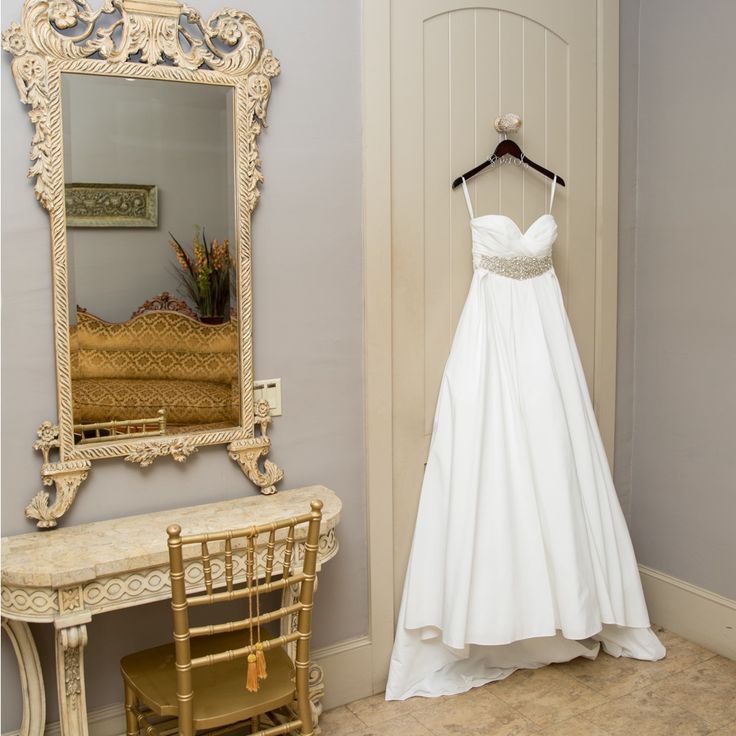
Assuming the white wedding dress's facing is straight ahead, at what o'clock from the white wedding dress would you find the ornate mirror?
The ornate mirror is roughly at 2 o'clock from the white wedding dress.

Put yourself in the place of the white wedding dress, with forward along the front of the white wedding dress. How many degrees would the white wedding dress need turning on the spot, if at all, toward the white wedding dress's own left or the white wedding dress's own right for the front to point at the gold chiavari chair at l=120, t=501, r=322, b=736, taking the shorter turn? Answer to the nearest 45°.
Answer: approximately 45° to the white wedding dress's own right

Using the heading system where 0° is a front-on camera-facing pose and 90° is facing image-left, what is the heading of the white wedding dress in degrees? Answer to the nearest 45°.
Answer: approximately 0°

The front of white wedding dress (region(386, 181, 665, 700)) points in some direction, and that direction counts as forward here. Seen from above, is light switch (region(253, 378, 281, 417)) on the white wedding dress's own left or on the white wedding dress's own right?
on the white wedding dress's own right

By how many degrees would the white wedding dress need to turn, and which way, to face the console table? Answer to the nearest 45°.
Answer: approximately 45° to its right
